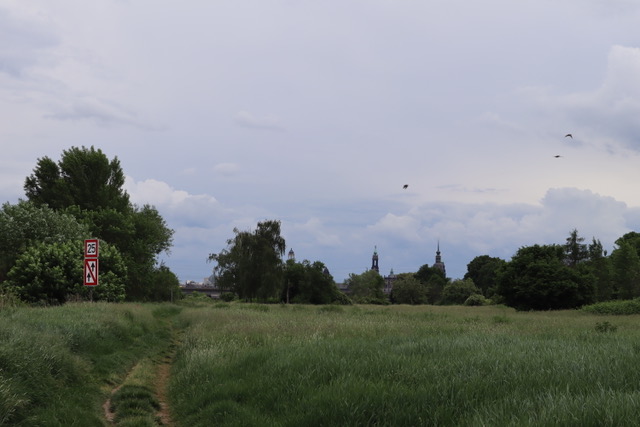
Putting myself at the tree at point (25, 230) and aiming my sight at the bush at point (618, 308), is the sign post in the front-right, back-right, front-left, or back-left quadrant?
front-right

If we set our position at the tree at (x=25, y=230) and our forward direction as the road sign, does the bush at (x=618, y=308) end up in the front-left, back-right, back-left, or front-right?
front-left

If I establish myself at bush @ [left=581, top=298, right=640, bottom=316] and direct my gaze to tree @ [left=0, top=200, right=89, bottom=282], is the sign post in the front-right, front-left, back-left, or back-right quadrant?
front-left

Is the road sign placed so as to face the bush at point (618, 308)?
no

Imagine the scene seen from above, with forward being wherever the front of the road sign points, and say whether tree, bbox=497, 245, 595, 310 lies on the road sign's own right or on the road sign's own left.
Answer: on the road sign's own left

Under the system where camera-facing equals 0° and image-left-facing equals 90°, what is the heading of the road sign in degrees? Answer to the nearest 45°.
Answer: approximately 0°

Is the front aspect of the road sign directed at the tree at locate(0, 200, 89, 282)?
no
